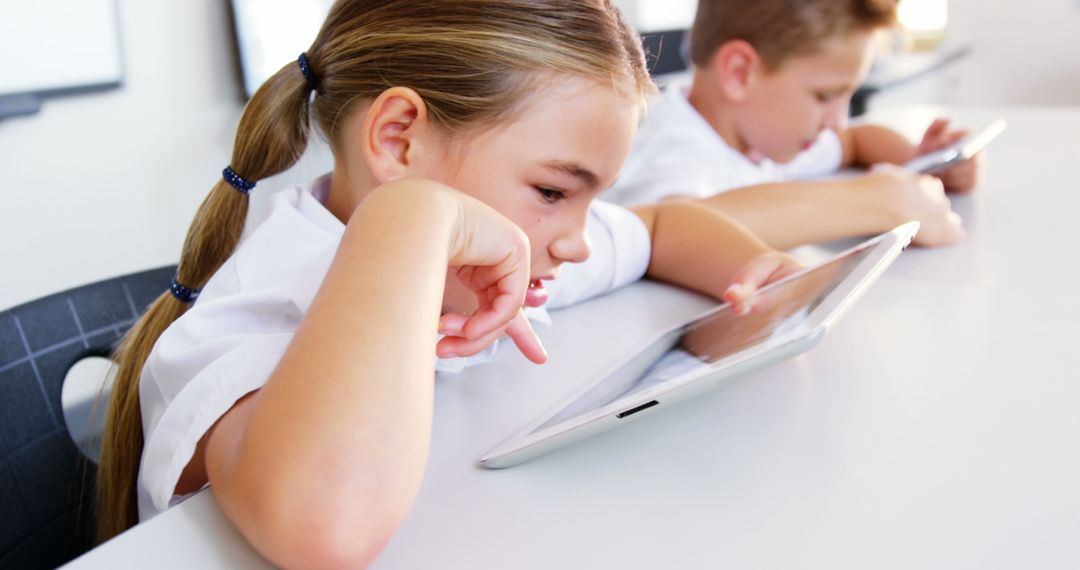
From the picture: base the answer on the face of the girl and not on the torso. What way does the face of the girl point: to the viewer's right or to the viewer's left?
to the viewer's right

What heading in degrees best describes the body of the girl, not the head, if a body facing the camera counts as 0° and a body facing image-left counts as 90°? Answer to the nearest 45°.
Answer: approximately 315°

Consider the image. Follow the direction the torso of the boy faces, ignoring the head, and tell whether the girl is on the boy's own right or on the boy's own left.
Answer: on the boy's own right

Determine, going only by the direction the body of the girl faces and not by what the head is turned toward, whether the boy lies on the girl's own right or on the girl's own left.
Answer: on the girl's own left

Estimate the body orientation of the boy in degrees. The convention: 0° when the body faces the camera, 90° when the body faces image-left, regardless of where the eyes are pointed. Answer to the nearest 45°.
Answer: approximately 315°

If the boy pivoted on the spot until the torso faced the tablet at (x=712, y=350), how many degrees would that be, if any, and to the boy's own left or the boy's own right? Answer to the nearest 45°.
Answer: approximately 45° to the boy's own right
